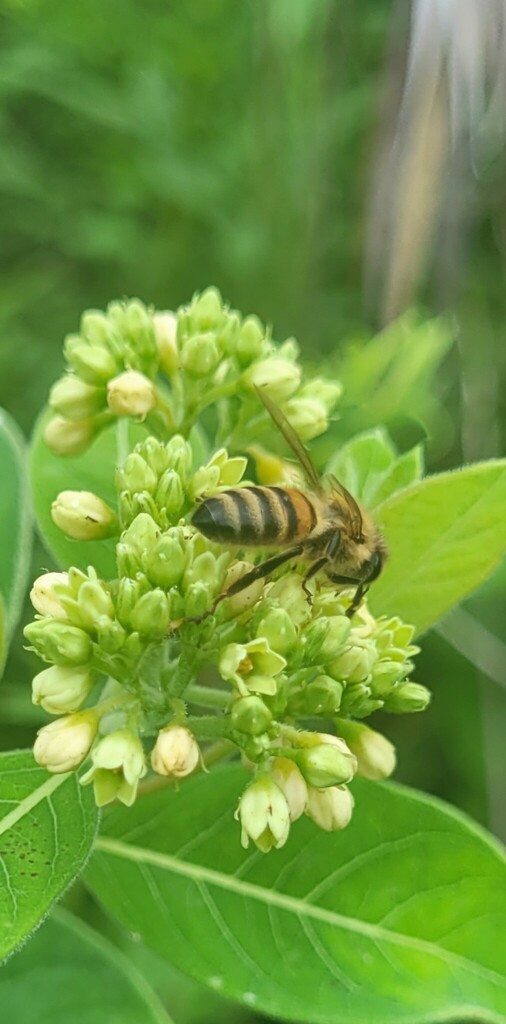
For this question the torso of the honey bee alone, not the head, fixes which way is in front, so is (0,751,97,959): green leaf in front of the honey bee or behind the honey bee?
behind

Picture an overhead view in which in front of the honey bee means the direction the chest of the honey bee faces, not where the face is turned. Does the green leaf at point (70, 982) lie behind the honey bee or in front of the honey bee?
behind

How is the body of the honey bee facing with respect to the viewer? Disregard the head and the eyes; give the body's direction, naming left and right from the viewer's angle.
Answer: facing to the right of the viewer
